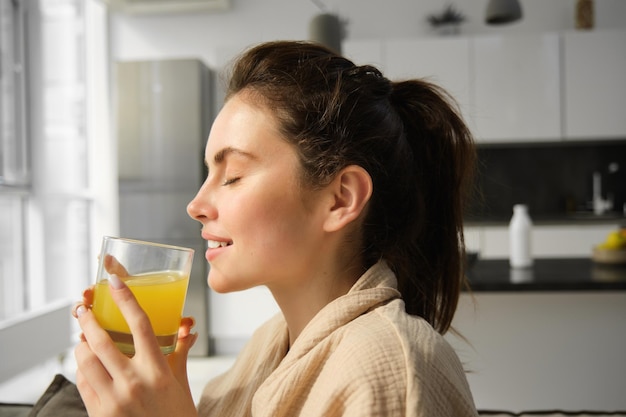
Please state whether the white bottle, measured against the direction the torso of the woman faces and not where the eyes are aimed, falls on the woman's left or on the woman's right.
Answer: on the woman's right

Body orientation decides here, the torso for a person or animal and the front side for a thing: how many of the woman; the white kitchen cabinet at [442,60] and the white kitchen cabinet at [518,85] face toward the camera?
2

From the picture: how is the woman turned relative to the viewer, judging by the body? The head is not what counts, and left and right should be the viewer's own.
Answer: facing to the left of the viewer

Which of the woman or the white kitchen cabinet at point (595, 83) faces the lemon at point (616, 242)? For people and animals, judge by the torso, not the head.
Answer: the white kitchen cabinet

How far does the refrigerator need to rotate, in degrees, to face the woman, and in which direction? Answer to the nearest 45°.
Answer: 0° — it already faces them

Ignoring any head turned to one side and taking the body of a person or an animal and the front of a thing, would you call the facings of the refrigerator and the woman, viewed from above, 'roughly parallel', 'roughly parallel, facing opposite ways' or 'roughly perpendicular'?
roughly perpendicular

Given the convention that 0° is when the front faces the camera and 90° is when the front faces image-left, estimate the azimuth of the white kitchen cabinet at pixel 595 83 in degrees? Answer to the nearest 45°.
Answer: approximately 0°

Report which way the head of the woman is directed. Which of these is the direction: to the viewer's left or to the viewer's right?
to the viewer's left

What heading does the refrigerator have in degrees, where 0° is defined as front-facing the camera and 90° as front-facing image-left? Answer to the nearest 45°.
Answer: approximately 0°

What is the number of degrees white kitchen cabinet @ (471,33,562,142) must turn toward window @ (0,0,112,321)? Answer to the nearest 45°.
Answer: approximately 90° to its right
